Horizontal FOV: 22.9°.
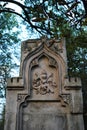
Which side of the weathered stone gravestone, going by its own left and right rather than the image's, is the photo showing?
front
